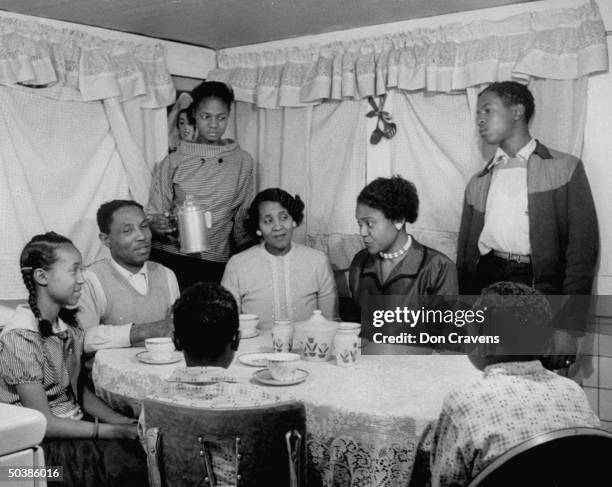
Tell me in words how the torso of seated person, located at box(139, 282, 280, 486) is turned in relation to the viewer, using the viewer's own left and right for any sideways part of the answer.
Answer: facing away from the viewer

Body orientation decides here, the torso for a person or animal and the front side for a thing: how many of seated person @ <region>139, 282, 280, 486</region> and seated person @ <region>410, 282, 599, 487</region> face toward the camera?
0

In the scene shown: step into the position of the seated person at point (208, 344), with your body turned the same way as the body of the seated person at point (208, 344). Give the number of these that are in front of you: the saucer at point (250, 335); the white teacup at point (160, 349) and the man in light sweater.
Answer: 3

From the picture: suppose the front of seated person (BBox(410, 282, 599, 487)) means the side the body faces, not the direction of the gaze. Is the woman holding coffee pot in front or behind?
in front

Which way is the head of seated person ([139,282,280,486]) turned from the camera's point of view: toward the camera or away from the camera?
away from the camera

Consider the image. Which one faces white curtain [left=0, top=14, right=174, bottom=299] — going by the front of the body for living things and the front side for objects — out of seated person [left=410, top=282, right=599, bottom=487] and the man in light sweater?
the seated person

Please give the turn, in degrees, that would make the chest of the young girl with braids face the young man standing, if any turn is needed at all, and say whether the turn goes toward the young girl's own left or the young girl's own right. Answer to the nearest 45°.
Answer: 0° — they already face them

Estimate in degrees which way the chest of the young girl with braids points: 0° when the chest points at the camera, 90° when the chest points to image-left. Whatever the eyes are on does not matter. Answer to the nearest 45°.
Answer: approximately 270°

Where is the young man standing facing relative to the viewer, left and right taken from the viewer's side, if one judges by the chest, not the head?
facing the viewer and to the left of the viewer

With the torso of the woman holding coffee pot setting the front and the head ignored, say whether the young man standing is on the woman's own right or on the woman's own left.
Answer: on the woman's own left

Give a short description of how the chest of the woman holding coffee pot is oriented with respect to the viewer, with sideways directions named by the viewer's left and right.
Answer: facing the viewer

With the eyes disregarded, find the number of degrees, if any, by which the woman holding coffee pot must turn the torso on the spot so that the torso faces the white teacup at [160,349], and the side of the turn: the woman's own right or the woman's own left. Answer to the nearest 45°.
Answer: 0° — they already face it
